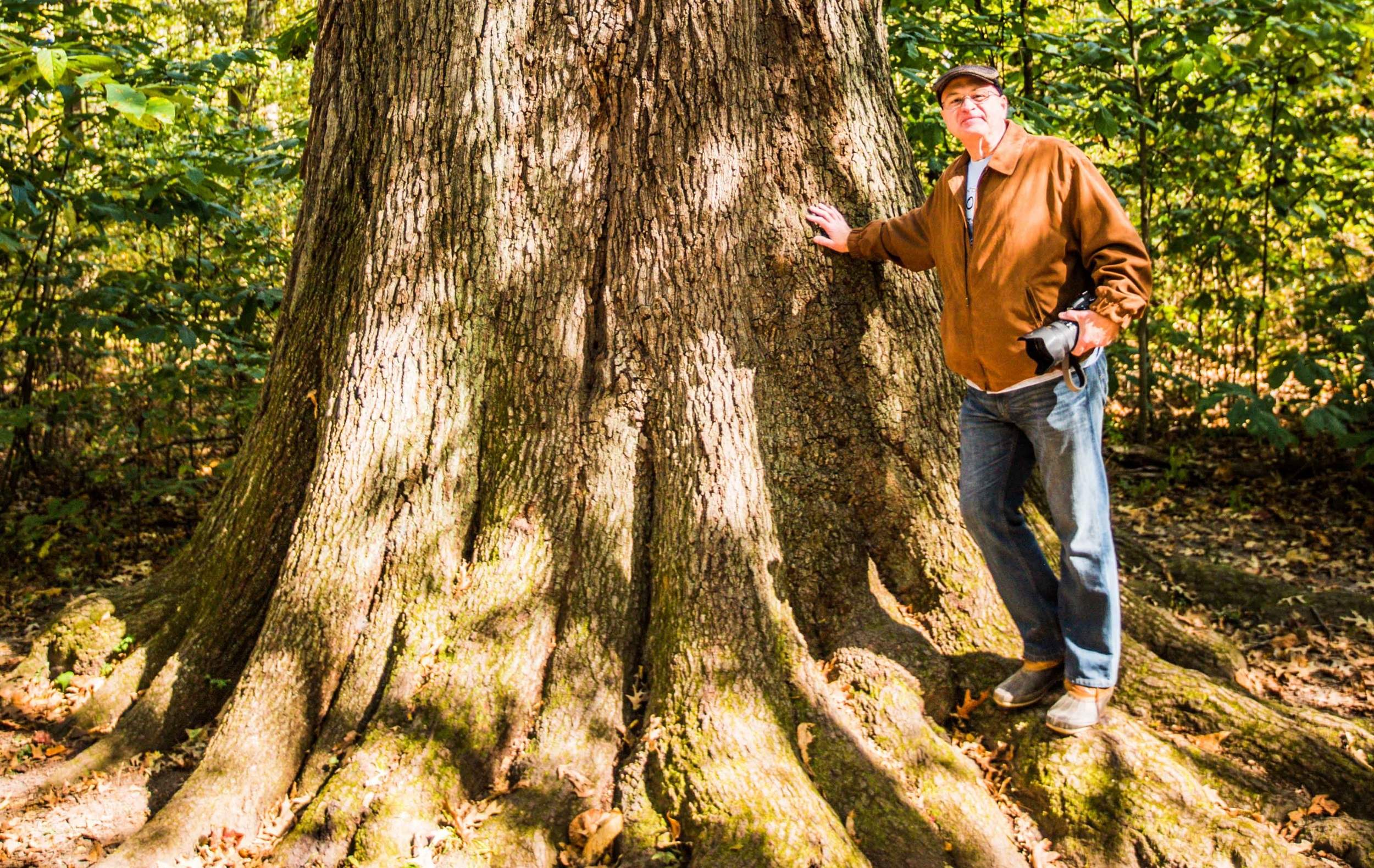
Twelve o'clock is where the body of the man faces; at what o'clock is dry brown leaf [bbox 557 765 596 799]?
The dry brown leaf is roughly at 1 o'clock from the man.

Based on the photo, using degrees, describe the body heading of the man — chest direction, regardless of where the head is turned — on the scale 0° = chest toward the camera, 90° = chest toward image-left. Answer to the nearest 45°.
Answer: approximately 45°

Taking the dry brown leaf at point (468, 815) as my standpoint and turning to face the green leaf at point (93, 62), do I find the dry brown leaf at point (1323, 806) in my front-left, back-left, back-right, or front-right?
back-right

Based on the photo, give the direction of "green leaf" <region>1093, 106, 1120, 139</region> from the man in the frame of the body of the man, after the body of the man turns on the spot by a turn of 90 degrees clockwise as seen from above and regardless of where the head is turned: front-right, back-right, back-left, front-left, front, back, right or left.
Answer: front-right
